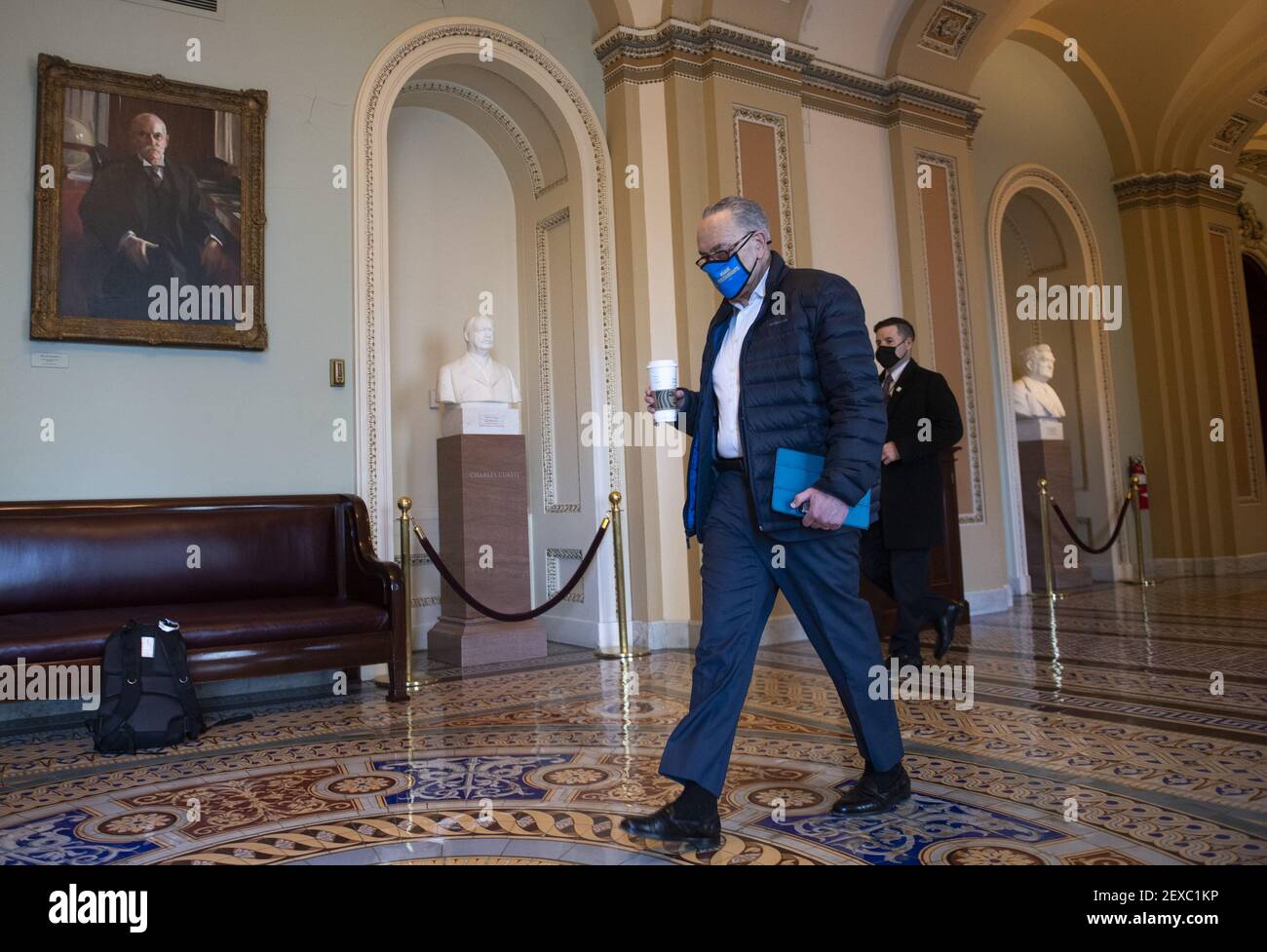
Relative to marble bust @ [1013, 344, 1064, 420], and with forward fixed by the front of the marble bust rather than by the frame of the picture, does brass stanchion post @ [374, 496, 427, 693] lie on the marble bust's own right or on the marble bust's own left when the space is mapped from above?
on the marble bust's own right

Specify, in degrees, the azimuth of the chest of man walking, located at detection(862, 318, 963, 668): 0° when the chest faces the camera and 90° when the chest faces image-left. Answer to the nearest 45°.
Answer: approximately 45°

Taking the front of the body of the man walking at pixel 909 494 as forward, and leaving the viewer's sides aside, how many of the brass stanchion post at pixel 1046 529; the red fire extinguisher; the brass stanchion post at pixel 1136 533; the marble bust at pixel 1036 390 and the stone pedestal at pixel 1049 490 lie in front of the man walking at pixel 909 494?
0

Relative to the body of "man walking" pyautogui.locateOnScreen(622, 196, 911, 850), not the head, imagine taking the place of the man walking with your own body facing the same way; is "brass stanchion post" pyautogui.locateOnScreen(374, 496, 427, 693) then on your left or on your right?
on your right

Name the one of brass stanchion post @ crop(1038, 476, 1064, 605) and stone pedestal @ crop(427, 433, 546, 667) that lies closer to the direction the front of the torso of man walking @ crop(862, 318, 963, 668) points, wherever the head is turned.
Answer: the stone pedestal

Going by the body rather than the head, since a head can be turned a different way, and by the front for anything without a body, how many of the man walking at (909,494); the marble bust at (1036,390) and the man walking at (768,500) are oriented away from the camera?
0

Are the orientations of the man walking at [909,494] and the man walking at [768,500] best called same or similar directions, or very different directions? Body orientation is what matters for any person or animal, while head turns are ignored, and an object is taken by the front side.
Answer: same or similar directions

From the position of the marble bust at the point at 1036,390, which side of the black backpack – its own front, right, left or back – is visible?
right

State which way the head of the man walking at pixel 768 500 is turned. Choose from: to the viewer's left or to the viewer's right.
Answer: to the viewer's left

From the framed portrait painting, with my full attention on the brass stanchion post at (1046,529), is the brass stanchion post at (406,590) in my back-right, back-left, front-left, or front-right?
front-right

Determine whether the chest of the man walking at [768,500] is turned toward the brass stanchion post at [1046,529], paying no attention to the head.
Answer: no

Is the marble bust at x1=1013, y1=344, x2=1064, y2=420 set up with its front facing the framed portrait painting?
no

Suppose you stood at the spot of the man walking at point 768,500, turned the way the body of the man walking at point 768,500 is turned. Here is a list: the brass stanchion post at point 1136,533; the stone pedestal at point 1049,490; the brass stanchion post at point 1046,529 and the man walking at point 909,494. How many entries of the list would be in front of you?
0

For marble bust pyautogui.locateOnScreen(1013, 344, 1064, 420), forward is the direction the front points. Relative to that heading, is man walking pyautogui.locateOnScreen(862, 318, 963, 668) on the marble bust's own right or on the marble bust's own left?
on the marble bust's own right

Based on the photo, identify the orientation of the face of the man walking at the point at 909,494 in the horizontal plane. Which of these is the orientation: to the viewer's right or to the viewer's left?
to the viewer's left
